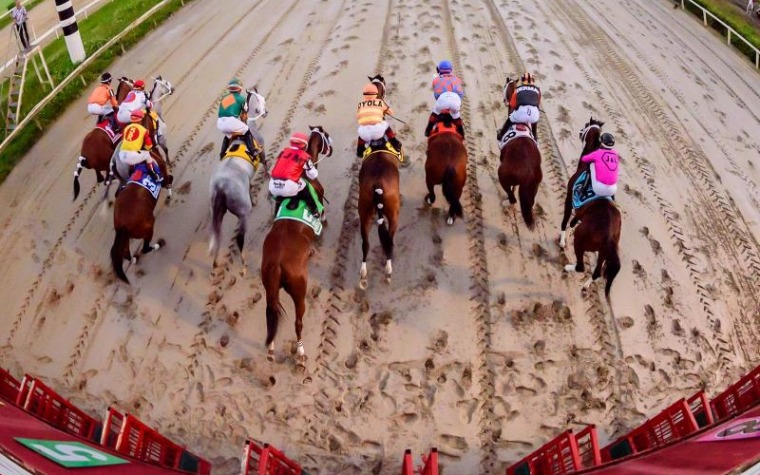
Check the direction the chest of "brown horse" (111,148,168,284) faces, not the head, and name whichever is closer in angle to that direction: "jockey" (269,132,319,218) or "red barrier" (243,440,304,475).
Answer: the jockey

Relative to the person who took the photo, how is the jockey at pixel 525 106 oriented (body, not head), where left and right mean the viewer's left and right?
facing away from the viewer

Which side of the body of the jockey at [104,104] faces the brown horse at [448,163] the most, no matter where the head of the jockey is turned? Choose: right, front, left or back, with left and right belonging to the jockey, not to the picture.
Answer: right

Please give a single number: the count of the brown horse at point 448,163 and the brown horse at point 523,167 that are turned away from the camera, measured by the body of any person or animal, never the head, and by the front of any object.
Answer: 2

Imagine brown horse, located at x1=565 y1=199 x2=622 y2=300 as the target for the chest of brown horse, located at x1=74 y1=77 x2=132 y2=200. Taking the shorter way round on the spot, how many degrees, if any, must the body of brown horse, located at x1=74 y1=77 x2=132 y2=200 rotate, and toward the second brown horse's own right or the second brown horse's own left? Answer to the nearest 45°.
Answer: approximately 90° to the second brown horse's own right

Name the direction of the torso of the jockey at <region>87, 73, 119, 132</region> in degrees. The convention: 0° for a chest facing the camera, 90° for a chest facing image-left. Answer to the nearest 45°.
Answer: approximately 225°

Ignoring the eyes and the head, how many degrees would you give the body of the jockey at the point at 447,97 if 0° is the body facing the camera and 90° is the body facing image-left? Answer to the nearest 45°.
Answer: approximately 180°

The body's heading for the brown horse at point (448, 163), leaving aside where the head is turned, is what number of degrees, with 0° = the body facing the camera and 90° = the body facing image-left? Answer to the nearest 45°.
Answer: approximately 180°

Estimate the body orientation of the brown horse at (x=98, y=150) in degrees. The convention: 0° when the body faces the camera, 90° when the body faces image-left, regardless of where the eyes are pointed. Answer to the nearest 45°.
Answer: approximately 225°

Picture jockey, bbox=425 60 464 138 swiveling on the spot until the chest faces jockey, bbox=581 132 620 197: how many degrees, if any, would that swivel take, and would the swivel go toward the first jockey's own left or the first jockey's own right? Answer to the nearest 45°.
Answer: approximately 135° to the first jockey's own right

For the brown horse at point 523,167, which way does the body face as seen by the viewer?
away from the camera

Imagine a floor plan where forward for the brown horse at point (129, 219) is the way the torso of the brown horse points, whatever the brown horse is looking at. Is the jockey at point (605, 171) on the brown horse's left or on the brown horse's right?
on the brown horse's right
